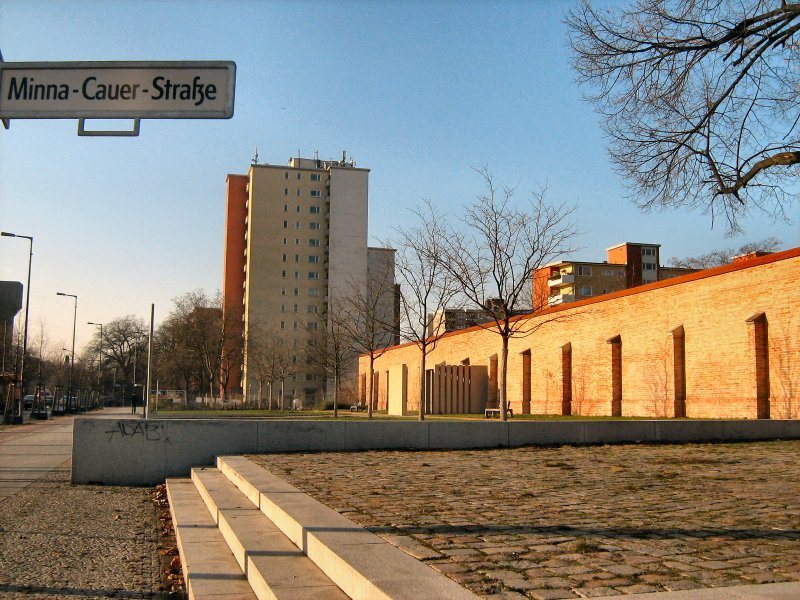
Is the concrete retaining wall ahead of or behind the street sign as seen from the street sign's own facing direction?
behind

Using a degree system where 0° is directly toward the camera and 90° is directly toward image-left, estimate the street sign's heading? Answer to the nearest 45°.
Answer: approximately 0°

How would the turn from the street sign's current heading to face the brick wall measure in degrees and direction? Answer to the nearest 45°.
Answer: approximately 135° to its left
